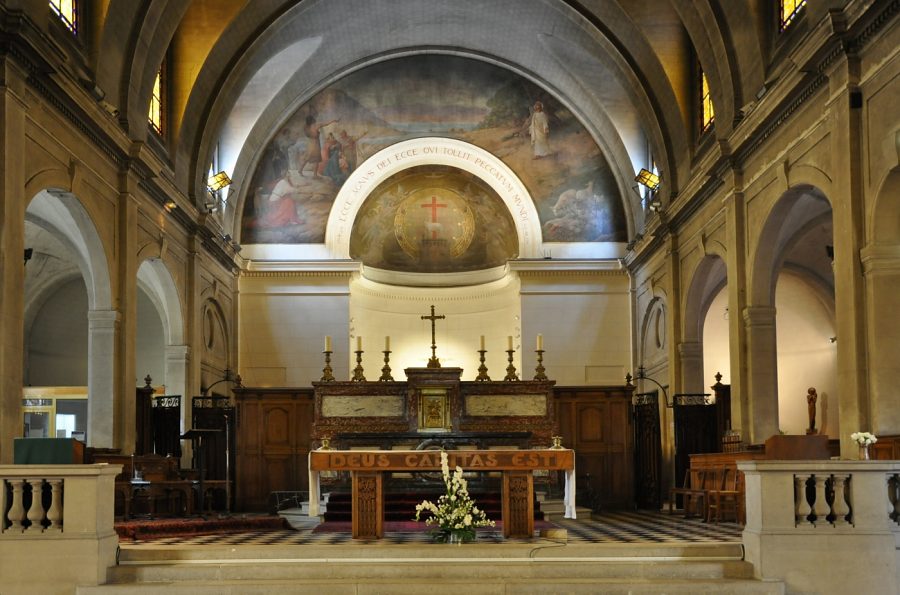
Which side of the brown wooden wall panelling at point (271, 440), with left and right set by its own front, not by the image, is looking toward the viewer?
front

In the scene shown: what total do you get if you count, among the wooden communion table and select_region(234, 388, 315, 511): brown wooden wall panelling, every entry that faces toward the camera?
2

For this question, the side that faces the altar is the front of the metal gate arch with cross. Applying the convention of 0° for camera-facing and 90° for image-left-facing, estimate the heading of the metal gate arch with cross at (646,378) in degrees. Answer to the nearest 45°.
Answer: approximately 90°

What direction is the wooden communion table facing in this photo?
toward the camera

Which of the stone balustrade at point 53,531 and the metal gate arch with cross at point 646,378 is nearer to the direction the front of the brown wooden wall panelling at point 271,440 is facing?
the stone balustrade

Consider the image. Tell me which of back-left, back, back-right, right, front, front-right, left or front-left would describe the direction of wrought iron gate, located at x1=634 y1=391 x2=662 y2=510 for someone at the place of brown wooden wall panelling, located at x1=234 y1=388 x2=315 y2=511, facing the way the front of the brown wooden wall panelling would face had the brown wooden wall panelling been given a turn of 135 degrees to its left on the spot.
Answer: front-right

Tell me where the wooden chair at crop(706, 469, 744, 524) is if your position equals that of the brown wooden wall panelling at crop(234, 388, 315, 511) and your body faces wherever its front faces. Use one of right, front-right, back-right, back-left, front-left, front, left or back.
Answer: front-left

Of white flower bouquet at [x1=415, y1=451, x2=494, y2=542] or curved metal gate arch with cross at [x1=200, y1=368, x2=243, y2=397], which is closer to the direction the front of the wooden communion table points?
the white flower bouquet

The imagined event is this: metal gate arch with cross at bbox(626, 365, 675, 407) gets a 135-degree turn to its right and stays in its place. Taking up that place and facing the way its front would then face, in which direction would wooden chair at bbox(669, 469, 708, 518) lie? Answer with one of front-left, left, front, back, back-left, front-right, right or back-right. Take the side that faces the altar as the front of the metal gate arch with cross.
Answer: back-right

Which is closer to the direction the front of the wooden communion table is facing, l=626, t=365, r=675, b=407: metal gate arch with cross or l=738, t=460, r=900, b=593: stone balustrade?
the stone balustrade
